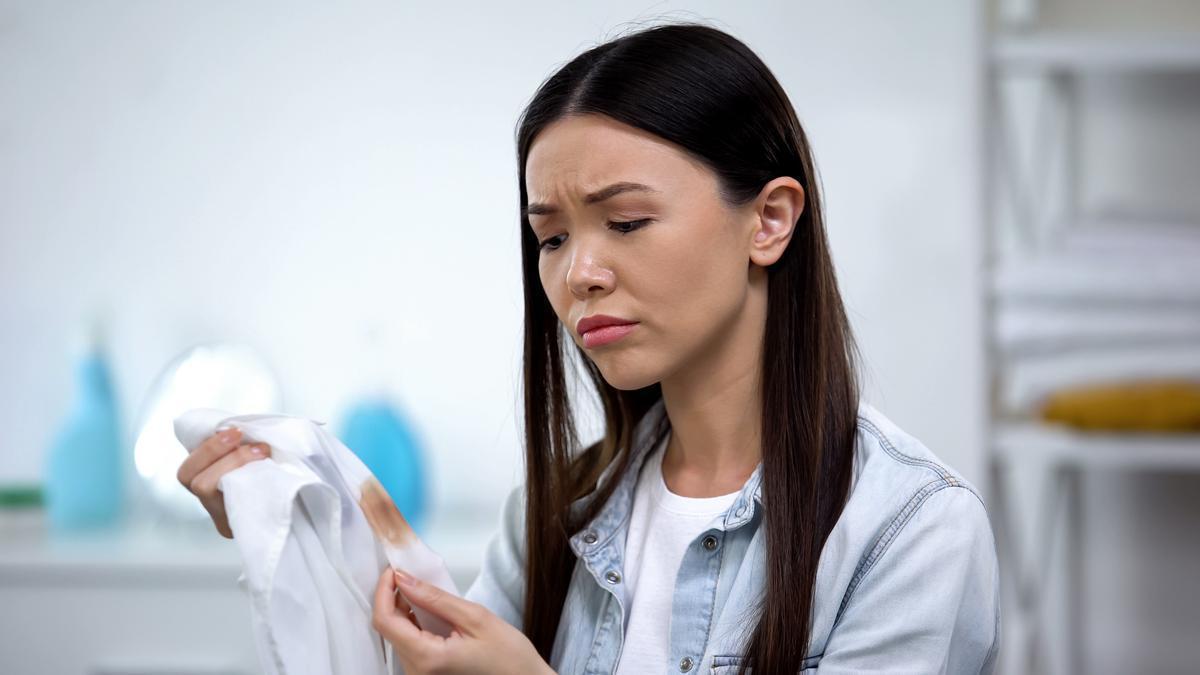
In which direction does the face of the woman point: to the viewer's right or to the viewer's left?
to the viewer's left

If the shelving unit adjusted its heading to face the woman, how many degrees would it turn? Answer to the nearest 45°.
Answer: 0° — it already faces them

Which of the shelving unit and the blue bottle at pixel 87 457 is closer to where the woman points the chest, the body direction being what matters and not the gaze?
the blue bottle

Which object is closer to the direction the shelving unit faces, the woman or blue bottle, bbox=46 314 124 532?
the woman

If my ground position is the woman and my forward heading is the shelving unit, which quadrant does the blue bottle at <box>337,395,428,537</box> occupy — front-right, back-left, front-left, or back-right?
front-left

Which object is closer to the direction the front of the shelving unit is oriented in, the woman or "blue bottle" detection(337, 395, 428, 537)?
the woman

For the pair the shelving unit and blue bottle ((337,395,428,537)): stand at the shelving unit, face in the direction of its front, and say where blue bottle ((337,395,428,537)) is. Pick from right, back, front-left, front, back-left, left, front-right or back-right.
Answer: right

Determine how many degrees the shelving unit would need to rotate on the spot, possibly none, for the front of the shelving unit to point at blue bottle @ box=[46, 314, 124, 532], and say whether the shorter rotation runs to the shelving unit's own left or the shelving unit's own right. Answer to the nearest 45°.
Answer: approximately 90° to the shelving unit's own right

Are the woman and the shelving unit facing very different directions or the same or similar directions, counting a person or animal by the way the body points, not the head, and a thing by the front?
same or similar directions

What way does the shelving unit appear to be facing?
toward the camera

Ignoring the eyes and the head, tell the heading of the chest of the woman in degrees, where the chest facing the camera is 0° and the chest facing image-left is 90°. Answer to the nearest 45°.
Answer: approximately 45°

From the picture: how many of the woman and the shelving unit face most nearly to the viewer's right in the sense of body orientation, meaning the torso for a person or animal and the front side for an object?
0

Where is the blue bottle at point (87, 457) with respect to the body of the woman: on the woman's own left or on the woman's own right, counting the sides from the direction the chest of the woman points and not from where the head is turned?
on the woman's own right

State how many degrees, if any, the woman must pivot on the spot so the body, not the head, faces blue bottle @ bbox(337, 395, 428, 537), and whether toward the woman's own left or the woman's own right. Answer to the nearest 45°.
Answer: approximately 90° to the woman's own right

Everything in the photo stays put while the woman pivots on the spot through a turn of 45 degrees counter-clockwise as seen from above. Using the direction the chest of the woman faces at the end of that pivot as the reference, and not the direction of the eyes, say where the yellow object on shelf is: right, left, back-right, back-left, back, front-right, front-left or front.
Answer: back-left
